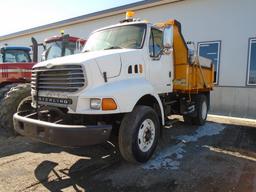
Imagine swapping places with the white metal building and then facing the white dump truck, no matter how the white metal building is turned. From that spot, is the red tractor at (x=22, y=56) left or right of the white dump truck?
right

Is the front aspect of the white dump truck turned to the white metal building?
no
